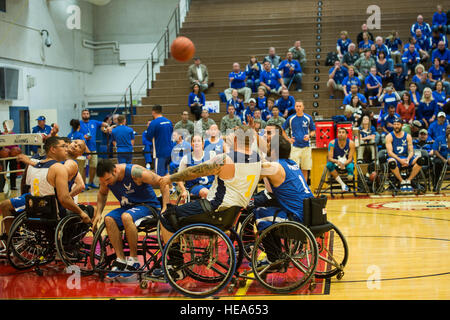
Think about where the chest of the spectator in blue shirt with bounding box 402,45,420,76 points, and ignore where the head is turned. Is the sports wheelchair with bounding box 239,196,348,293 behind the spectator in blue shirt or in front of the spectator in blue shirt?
in front

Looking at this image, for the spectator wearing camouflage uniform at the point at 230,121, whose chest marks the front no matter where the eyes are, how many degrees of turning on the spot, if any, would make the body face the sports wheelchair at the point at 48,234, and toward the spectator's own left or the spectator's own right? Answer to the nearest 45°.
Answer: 0° — they already face it

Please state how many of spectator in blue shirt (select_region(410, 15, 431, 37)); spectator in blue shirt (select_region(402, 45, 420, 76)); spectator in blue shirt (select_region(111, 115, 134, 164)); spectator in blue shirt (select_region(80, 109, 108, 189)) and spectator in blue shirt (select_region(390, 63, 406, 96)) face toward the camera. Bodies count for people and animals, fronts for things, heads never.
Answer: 4

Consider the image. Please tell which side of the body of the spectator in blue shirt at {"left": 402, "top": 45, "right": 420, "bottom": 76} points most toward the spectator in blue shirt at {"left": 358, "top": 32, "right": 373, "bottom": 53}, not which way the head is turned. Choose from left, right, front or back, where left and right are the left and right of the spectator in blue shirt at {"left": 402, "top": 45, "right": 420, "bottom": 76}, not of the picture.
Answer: right

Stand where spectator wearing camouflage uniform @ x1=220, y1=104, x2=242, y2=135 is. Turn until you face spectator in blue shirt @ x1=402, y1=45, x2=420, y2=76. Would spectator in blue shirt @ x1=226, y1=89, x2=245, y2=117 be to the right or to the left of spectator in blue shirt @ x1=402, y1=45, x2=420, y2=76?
left

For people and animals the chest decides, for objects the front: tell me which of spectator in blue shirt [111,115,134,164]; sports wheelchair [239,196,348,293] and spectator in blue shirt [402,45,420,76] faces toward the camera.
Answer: spectator in blue shirt [402,45,420,76]

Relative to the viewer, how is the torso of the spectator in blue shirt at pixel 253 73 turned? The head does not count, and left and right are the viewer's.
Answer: facing the viewer

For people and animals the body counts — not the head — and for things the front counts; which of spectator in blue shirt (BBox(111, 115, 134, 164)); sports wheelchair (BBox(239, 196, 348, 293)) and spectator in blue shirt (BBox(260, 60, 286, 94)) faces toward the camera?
spectator in blue shirt (BBox(260, 60, 286, 94))

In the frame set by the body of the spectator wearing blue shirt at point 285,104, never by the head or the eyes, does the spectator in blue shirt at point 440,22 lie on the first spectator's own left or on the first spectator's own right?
on the first spectator's own left

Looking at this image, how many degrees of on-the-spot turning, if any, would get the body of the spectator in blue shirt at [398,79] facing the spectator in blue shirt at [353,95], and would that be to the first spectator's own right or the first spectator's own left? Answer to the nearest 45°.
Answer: approximately 45° to the first spectator's own right

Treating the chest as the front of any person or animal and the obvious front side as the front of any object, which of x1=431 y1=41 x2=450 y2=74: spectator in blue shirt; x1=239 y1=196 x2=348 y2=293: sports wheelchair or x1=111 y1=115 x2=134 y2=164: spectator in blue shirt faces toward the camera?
x1=431 y1=41 x2=450 y2=74: spectator in blue shirt

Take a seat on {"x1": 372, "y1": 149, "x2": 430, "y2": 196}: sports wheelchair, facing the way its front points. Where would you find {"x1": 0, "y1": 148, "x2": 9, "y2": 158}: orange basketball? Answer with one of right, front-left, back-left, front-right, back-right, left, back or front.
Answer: right

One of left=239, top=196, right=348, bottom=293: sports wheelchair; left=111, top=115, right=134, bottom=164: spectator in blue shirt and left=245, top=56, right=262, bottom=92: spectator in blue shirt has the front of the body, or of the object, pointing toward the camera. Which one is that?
left=245, top=56, right=262, bottom=92: spectator in blue shirt

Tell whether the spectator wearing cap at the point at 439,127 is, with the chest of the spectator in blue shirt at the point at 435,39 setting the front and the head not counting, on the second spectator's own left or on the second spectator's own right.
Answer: on the second spectator's own left

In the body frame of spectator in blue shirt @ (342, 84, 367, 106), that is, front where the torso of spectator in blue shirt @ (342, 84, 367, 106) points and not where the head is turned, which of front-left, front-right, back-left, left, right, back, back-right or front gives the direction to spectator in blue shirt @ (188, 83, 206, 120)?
right

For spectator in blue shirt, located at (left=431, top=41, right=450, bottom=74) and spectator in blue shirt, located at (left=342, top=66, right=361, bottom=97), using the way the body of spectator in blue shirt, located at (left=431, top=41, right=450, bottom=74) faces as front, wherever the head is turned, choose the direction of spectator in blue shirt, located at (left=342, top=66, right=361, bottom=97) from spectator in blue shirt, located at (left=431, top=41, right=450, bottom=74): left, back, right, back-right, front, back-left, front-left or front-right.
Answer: front-right
